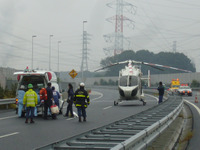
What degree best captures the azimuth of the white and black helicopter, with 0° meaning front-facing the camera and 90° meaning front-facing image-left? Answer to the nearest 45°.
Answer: approximately 0°
